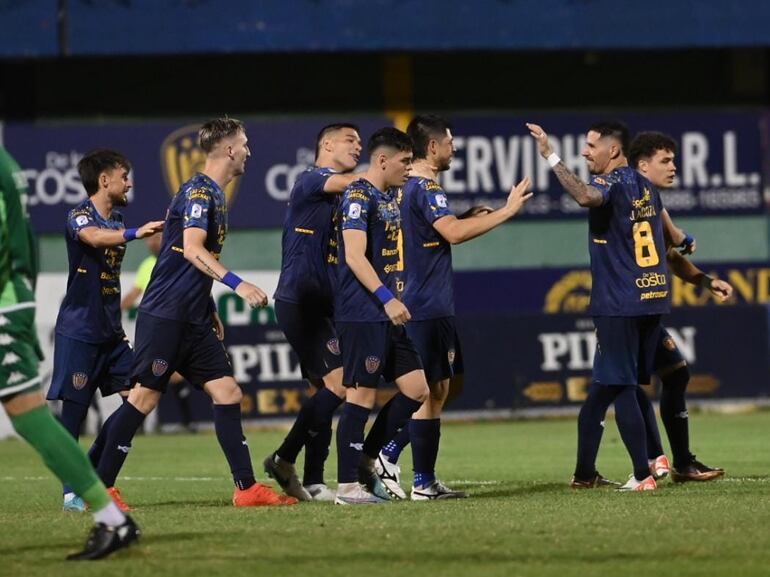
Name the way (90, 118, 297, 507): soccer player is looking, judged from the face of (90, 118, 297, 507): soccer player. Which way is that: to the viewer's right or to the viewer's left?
to the viewer's right

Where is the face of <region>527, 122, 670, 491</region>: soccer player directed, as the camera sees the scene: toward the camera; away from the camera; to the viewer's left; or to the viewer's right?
to the viewer's left

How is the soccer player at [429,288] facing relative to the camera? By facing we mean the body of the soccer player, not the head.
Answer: to the viewer's right

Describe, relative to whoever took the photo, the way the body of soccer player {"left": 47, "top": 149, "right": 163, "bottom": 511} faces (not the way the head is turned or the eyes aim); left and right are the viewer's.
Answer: facing the viewer and to the right of the viewer

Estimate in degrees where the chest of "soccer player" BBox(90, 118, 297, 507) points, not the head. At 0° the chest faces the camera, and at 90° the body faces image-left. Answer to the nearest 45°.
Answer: approximately 270°

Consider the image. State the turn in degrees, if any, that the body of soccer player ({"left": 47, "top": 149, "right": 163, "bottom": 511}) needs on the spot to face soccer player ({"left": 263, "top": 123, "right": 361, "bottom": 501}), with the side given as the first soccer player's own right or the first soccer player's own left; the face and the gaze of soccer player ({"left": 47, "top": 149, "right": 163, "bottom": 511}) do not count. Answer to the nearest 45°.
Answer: approximately 45° to the first soccer player's own left

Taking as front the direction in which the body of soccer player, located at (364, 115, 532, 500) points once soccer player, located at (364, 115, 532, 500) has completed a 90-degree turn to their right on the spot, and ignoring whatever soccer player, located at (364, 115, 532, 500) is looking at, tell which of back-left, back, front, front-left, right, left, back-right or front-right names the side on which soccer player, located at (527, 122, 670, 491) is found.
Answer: left

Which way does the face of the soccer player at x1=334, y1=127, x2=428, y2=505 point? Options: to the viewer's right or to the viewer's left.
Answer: to the viewer's right
